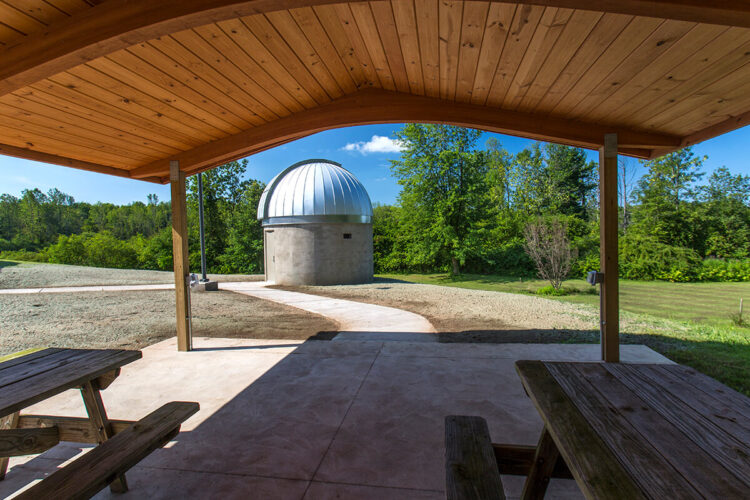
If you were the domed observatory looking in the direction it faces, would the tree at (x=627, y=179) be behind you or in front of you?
behind

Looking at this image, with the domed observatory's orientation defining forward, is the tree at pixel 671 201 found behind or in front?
behind

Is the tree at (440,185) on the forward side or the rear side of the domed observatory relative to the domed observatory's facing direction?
on the rear side

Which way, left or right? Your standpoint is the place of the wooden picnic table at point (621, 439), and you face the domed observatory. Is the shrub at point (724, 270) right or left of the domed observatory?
right
